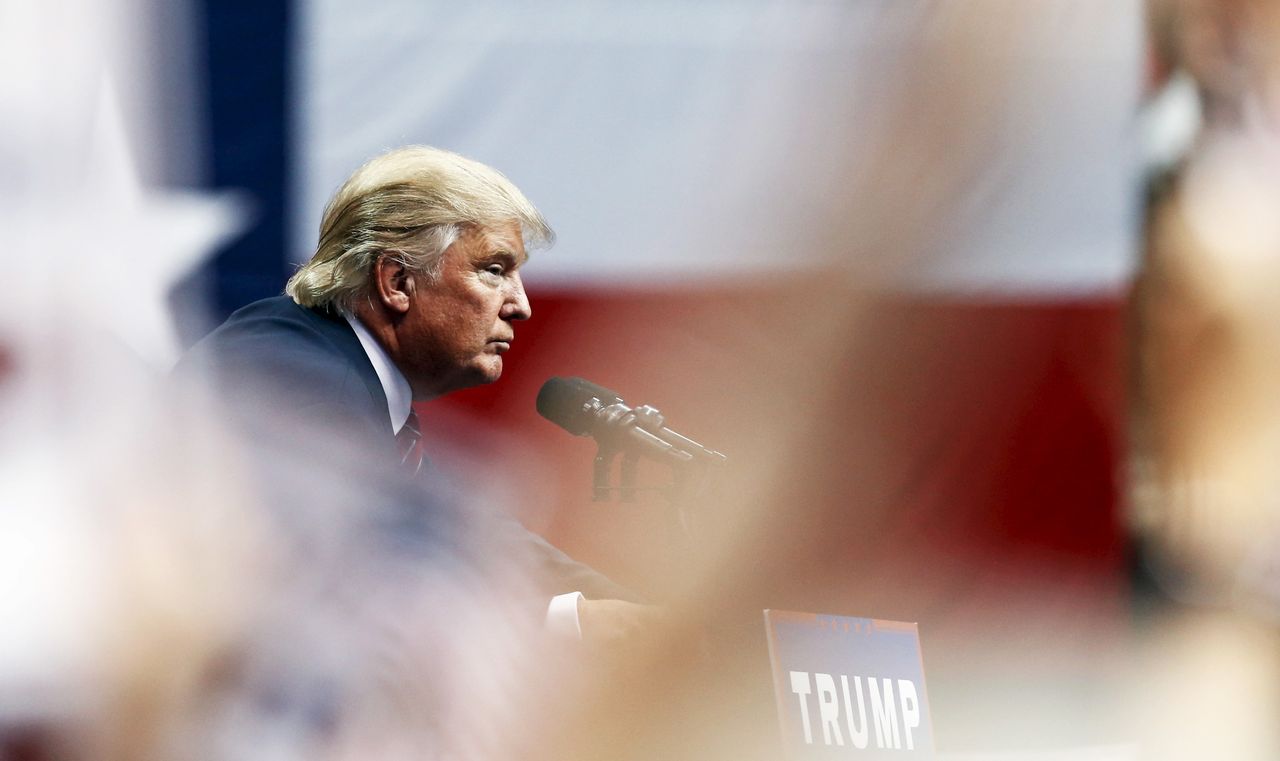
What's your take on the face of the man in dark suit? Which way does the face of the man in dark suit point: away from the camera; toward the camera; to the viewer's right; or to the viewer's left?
to the viewer's right

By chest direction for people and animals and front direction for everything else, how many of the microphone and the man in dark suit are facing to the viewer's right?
1

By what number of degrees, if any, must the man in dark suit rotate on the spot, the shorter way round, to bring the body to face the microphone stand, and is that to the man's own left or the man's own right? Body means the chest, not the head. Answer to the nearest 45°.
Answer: approximately 45° to the man's own right

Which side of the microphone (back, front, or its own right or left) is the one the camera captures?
left

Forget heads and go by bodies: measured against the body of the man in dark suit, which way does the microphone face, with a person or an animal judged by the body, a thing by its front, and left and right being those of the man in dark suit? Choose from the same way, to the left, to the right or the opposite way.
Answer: the opposite way

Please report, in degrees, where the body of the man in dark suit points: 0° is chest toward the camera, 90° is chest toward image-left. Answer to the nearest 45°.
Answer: approximately 270°

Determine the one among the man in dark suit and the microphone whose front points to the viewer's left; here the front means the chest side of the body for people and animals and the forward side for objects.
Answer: the microphone
